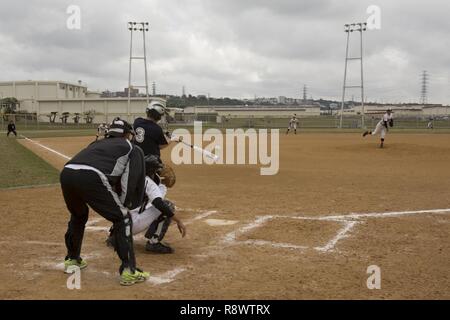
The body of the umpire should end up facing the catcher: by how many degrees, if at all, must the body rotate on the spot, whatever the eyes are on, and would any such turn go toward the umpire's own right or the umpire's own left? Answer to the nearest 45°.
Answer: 0° — they already face them

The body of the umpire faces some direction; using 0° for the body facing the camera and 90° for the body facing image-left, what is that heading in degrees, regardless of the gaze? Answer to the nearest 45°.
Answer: approximately 225°

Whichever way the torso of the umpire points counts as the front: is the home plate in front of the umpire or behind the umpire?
in front

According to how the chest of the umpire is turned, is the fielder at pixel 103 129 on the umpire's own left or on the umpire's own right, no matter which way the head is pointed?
on the umpire's own left
